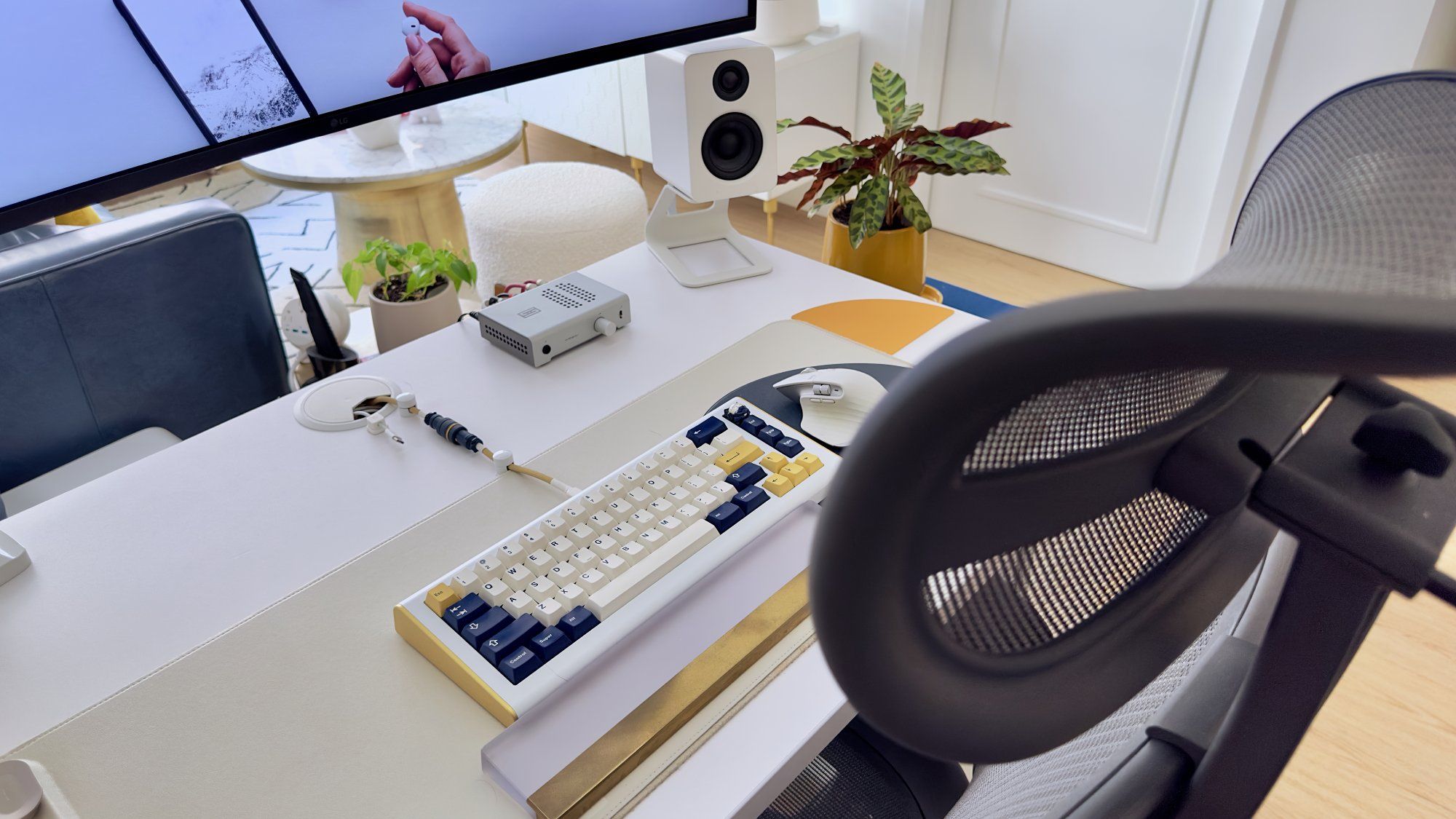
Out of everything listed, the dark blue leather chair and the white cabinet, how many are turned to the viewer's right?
0

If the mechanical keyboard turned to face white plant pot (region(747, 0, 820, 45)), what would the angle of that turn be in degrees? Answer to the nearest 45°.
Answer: approximately 135° to its left

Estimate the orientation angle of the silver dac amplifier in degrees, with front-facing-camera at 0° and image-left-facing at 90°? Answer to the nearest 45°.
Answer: approximately 315°

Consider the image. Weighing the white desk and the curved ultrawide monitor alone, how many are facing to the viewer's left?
0

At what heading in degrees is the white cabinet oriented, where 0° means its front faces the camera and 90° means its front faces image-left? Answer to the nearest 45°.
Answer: approximately 45°

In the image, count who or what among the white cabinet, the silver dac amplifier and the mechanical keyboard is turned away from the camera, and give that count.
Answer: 0

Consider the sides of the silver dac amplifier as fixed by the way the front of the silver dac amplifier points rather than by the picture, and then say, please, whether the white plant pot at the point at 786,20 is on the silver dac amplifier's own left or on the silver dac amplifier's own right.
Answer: on the silver dac amplifier's own left
